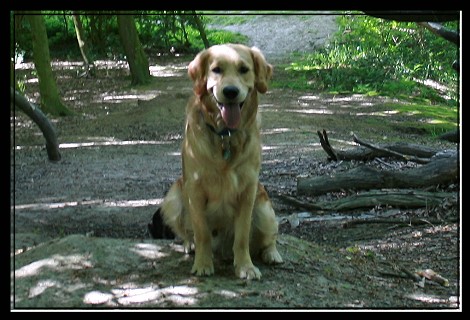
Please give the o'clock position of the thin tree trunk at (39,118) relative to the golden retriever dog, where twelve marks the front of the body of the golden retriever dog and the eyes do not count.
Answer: The thin tree trunk is roughly at 5 o'clock from the golden retriever dog.

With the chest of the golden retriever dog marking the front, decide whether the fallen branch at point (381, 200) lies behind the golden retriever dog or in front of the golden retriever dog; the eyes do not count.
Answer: behind

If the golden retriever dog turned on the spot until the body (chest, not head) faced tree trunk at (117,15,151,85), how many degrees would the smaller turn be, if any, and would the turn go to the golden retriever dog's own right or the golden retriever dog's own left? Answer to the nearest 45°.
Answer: approximately 180°

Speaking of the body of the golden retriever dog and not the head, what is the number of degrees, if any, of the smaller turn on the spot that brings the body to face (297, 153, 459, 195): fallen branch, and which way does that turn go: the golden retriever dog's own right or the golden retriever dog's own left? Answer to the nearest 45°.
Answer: approximately 135° to the golden retriever dog's own left

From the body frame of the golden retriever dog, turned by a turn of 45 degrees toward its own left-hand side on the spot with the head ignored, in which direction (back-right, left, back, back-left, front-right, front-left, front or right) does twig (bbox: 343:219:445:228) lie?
left

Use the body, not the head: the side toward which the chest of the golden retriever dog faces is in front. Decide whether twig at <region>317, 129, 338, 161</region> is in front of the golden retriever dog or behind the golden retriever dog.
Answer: behind

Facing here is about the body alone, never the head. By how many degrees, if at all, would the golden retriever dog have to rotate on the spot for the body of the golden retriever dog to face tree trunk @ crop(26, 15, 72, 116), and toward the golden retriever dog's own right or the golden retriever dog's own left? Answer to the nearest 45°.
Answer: approximately 180°

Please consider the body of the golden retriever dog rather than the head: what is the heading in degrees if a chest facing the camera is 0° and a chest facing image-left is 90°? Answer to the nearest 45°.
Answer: approximately 0°

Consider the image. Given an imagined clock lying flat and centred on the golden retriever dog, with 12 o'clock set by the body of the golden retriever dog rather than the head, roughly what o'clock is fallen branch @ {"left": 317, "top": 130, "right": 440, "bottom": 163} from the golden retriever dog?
The fallen branch is roughly at 7 o'clock from the golden retriever dog.
